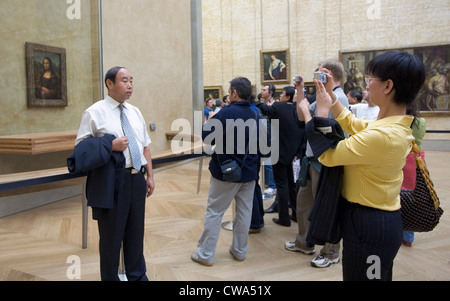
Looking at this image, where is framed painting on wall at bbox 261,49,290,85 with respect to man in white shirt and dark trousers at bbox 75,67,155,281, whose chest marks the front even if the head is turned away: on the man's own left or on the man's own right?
on the man's own left

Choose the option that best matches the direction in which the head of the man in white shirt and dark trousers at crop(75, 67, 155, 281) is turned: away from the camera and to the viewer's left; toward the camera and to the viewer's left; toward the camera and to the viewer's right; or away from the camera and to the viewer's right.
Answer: toward the camera and to the viewer's right

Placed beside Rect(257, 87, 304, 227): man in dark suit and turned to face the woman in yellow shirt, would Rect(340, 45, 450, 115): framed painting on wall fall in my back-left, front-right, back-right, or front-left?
back-left

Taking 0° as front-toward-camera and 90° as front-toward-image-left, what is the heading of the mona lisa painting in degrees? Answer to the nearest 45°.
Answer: approximately 315°

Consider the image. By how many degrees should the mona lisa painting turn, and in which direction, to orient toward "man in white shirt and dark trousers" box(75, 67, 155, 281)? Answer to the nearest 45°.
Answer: approximately 45° to its right

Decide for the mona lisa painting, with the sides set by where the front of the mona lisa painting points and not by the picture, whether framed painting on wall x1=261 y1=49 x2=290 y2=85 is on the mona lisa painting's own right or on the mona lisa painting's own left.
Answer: on the mona lisa painting's own left

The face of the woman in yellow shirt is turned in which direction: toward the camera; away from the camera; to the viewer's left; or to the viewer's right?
to the viewer's left

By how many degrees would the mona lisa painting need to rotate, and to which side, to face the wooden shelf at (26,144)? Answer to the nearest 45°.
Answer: approximately 45° to its right

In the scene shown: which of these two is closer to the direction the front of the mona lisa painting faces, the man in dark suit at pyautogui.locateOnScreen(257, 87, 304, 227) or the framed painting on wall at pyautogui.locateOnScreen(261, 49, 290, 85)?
the man in dark suit

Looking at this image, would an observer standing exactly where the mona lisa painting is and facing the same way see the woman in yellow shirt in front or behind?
in front
